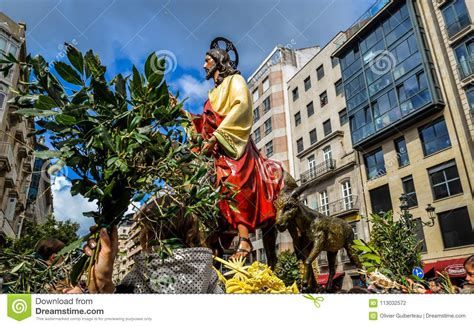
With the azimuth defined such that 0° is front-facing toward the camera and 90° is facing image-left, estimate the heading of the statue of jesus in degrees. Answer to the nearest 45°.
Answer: approximately 90°

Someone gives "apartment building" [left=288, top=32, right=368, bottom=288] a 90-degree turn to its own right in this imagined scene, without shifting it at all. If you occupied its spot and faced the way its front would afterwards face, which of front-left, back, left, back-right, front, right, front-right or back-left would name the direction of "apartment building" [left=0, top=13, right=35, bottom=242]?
left

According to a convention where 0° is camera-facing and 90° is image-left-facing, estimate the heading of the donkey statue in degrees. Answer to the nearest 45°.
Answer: approximately 45°

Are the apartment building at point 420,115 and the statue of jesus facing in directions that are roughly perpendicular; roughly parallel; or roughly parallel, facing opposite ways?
roughly parallel

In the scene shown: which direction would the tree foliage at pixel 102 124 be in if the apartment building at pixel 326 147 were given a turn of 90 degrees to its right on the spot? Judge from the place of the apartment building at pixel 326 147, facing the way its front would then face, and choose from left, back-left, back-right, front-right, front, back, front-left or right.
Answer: back-left

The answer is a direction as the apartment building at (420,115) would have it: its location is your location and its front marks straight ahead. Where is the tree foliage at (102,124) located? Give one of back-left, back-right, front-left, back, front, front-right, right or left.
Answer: front-left

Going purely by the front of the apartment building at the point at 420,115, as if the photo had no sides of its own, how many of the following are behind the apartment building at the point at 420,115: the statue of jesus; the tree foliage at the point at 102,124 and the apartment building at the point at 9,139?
0

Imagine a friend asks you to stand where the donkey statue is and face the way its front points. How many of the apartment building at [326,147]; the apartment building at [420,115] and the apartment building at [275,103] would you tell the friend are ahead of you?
0

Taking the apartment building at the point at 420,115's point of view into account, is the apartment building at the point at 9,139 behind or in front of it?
in front

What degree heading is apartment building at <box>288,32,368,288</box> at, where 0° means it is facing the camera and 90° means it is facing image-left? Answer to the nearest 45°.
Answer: approximately 45°

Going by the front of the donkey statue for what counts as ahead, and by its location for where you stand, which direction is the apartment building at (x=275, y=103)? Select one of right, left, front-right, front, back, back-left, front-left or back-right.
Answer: back-right

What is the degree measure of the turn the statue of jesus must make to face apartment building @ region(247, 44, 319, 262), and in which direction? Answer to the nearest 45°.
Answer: approximately 90° to its right

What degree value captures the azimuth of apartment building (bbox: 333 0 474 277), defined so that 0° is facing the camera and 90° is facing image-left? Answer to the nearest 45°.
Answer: approximately 45°

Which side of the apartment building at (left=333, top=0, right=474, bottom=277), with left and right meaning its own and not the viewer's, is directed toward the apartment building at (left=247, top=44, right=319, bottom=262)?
right

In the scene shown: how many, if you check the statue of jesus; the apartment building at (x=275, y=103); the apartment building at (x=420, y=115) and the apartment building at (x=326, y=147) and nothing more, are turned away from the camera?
0
